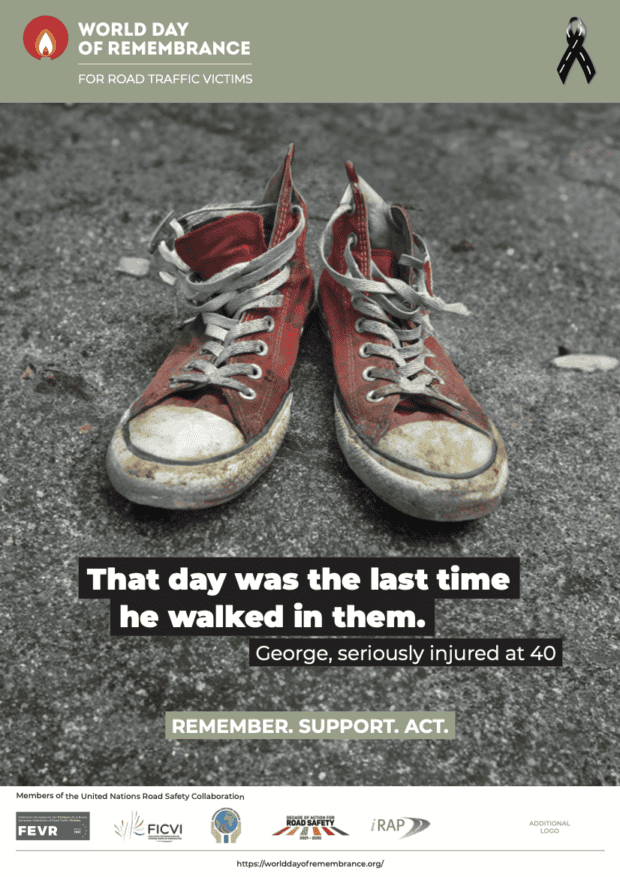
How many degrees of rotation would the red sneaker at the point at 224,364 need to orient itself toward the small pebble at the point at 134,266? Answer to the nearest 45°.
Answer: approximately 135° to its right

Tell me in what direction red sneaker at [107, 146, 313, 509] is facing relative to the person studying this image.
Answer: facing the viewer and to the left of the viewer

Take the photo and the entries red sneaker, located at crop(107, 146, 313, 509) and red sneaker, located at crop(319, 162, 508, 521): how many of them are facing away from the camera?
0

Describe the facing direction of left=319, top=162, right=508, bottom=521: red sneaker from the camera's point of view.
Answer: facing the viewer and to the right of the viewer

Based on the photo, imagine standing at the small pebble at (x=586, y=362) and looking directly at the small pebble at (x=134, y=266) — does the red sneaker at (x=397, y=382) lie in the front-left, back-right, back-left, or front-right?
front-left

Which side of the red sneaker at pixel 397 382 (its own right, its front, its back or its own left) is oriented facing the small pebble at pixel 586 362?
left
